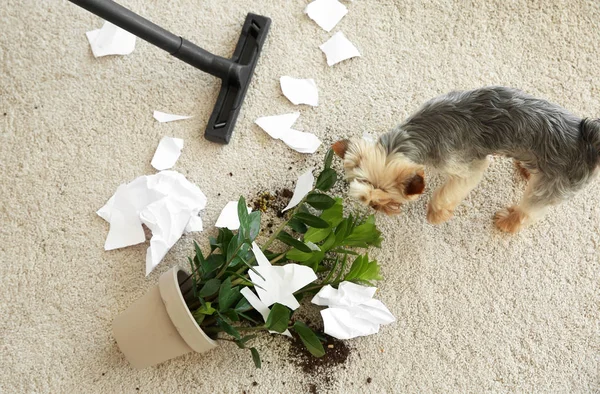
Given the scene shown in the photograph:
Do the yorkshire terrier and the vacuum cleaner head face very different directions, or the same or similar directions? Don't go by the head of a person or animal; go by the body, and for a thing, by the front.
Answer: very different directions

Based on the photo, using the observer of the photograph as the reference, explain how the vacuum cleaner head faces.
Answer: facing to the right of the viewer

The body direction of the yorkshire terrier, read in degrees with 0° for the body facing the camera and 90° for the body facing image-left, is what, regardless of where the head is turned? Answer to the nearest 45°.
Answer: approximately 90°

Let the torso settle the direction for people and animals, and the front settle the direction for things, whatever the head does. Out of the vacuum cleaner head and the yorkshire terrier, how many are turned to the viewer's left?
1

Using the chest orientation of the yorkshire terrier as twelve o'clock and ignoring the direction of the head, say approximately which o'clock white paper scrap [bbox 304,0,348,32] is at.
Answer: The white paper scrap is roughly at 1 o'clock from the yorkshire terrier.

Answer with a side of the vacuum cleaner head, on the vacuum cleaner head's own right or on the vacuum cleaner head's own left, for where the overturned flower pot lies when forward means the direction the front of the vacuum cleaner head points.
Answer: on the vacuum cleaner head's own right
